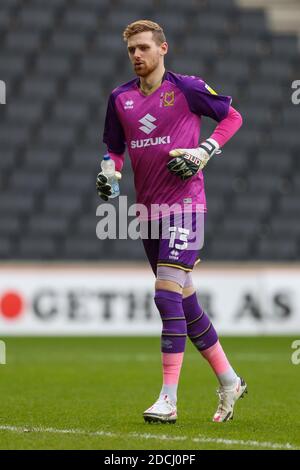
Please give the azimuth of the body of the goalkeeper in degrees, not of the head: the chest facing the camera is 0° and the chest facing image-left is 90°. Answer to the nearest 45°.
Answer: approximately 45°

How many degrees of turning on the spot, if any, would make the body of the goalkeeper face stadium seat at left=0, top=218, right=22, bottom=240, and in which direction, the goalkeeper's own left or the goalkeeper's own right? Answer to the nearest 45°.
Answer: approximately 135° to the goalkeeper's own right

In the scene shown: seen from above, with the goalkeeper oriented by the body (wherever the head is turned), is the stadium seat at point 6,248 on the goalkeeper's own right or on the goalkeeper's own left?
on the goalkeeper's own right

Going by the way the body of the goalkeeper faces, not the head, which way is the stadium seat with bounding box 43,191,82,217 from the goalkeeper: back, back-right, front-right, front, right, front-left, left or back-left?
back-right

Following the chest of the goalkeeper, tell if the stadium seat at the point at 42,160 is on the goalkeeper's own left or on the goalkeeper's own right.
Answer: on the goalkeeper's own right

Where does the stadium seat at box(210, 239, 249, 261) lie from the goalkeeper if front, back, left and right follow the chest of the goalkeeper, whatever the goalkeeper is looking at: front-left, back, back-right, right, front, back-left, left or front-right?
back-right

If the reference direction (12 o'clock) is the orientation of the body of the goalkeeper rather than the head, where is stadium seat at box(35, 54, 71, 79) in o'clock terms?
The stadium seat is roughly at 4 o'clock from the goalkeeper.

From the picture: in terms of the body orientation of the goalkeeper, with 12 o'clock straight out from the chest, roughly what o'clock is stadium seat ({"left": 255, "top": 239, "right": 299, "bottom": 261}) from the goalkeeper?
The stadium seat is roughly at 5 o'clock from the goalkeeper.

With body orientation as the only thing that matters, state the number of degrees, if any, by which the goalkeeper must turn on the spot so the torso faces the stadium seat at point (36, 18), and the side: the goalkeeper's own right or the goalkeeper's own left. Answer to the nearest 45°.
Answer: approximately 135° to the goalkeeper's own right
